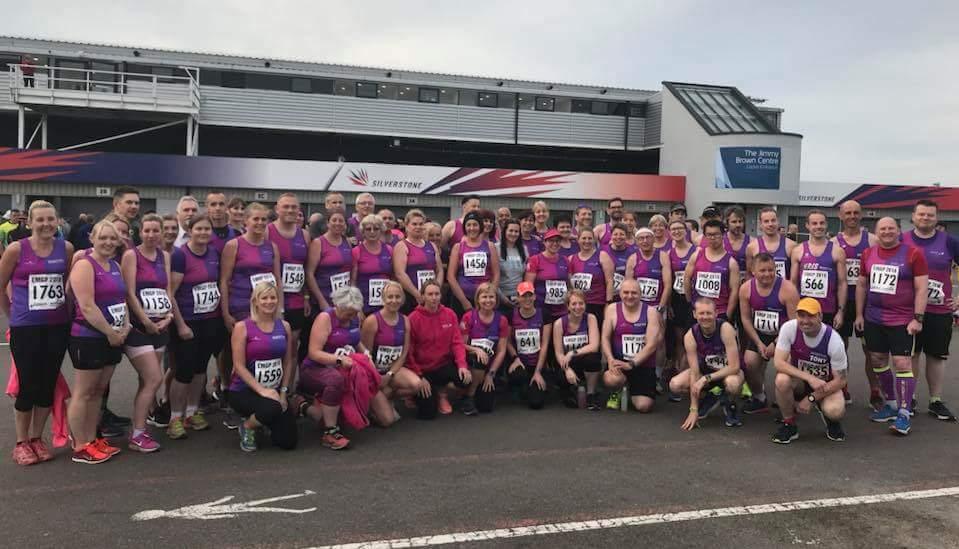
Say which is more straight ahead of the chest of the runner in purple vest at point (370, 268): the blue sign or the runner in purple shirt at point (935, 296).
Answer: the runner in purple shirt

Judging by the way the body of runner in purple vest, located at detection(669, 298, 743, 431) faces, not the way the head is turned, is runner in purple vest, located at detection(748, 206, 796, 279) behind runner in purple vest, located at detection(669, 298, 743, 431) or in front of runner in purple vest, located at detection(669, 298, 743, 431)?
behind

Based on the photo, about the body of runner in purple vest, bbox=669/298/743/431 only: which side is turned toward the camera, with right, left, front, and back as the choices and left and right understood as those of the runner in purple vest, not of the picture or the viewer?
front

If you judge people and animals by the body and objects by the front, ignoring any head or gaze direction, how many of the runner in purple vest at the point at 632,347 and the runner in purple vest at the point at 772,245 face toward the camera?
2

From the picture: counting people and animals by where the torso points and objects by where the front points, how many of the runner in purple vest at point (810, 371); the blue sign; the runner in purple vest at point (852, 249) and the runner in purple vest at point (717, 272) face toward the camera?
4

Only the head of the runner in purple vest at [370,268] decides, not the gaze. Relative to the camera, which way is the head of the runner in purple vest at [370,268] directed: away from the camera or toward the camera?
toward the camera

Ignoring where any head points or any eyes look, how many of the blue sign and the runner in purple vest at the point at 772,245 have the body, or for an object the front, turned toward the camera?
2

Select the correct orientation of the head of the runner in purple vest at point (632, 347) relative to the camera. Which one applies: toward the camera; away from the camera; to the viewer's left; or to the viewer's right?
toward the camera

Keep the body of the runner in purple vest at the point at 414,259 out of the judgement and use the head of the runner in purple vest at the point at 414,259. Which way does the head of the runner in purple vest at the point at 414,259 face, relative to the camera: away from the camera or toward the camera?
toward the camera

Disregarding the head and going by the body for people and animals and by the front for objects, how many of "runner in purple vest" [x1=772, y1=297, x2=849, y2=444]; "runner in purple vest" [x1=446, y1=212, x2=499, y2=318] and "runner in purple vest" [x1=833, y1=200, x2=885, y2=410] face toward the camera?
3

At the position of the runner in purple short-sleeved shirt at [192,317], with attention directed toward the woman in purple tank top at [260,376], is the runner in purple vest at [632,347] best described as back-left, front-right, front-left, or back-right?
front-left

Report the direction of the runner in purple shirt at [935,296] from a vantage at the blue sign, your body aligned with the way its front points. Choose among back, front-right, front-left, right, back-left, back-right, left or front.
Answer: front

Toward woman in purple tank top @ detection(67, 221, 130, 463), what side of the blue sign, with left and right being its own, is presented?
front

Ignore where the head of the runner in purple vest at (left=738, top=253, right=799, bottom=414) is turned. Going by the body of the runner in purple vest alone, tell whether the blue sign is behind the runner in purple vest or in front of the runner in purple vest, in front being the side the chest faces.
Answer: behind

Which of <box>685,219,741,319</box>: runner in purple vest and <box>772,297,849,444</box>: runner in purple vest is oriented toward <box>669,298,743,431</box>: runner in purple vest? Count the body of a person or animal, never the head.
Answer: <box>685,219,741,319</box>: runner in purple vest

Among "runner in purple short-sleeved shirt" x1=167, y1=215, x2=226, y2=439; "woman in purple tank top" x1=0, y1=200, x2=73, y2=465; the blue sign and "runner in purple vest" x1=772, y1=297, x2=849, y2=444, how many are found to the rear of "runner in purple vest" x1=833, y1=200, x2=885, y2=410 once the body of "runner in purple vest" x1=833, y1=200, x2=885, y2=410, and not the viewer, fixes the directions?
1

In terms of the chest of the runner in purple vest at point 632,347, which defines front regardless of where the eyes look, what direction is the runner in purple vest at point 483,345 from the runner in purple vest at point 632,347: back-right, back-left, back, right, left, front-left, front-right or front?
right

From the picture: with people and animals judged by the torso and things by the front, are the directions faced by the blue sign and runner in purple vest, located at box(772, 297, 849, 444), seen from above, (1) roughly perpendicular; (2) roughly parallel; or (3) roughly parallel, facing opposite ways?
roughly parallel

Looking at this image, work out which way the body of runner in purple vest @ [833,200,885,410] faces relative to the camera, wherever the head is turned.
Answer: toward the camera
